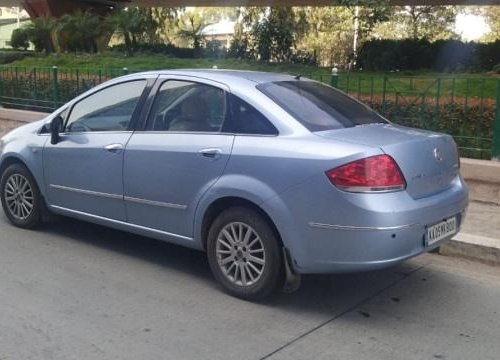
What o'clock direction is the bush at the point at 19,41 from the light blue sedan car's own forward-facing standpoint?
The bush is roughly at 1 o'clock from the light blue sedan car.

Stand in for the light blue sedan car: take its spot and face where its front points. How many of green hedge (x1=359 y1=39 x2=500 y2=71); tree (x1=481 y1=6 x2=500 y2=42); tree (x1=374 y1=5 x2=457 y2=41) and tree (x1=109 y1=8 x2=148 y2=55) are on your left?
0

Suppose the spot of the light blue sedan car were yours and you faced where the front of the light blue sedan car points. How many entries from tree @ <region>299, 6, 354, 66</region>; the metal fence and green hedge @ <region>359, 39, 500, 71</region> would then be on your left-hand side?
0

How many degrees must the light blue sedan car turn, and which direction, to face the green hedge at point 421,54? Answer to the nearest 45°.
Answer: approximately 45° to its right

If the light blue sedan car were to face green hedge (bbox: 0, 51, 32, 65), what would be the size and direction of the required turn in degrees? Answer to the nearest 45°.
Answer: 0° — it already faces it

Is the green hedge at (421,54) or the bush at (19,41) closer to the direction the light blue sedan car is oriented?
the bush

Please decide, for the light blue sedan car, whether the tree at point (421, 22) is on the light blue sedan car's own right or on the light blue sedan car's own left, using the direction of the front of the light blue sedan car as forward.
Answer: on the light blue sedan car's own right

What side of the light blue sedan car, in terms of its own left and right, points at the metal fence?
right

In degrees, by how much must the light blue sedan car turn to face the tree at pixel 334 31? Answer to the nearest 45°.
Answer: approximately 45° to its right

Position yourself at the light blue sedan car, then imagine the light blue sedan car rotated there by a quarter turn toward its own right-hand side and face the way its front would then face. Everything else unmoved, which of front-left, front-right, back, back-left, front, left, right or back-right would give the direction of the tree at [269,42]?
front-left

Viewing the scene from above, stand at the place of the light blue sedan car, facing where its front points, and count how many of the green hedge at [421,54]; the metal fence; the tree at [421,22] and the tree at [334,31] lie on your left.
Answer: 0

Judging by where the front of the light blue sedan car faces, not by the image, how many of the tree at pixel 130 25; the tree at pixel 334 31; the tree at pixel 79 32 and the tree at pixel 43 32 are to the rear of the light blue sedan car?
0

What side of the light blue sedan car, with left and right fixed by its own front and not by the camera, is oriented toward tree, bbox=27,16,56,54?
front

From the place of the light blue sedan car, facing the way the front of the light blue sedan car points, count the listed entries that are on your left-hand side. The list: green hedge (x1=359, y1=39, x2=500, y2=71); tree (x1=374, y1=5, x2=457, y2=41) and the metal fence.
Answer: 0

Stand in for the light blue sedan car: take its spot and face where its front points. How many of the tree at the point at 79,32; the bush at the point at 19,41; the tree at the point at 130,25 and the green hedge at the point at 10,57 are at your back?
0

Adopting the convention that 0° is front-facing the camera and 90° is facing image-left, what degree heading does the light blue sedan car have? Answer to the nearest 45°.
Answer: approximately 135°
